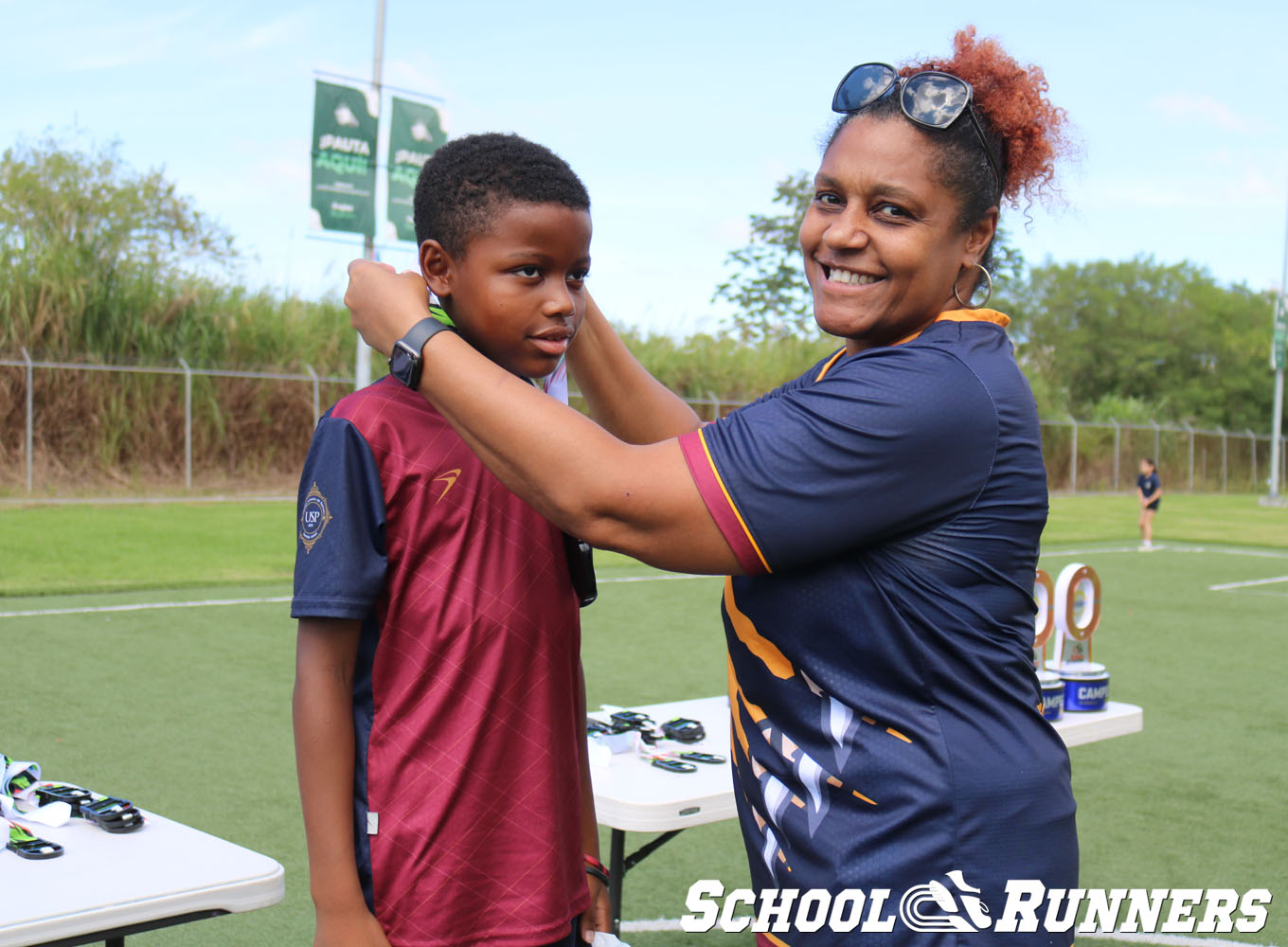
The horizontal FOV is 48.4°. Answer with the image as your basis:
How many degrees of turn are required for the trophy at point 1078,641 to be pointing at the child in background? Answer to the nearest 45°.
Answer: approximately 135° to its left

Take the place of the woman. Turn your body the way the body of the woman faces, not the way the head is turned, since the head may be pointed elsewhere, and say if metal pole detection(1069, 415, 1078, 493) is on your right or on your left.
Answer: on your right

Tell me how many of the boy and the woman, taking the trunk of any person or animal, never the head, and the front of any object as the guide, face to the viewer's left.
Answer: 1

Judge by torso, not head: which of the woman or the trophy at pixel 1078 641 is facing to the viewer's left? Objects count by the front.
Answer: the woman

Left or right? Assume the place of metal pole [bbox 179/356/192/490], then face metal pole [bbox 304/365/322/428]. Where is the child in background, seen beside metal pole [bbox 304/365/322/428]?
right

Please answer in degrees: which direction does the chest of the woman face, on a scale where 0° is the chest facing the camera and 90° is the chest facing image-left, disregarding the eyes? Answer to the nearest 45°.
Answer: approximately 90°

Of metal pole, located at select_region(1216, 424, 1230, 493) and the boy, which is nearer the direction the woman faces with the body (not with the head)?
the boy

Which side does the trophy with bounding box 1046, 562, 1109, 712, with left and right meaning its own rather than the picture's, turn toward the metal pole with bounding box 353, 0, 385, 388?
back

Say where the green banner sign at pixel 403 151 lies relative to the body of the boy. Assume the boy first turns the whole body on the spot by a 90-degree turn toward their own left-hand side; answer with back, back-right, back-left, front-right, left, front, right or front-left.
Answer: front-left

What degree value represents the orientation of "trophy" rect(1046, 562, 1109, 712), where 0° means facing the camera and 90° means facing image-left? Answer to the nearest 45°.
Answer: approximately 315°

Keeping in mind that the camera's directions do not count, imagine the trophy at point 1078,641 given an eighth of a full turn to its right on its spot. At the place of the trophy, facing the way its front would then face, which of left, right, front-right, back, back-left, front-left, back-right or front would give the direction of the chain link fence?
back-right
